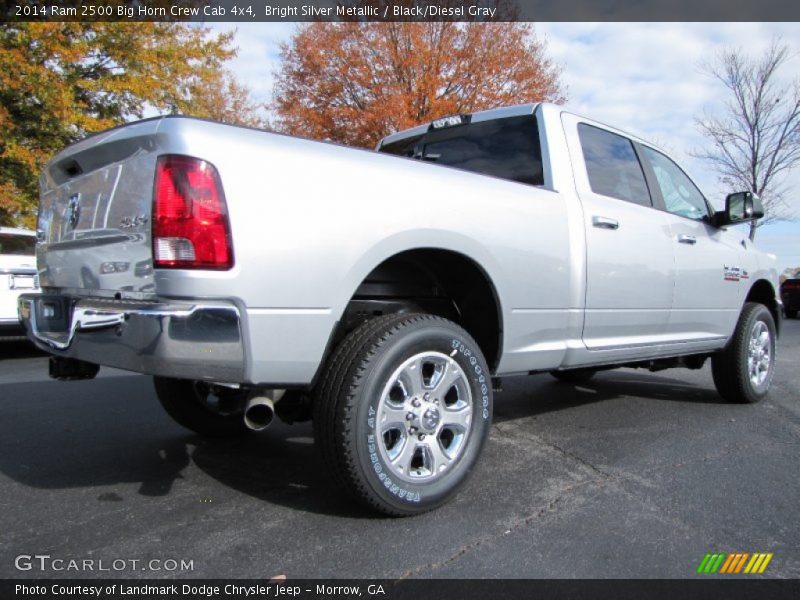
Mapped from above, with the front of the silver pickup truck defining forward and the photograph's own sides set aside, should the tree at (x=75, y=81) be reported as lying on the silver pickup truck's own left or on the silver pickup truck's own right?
on the silver pickup truck's own left

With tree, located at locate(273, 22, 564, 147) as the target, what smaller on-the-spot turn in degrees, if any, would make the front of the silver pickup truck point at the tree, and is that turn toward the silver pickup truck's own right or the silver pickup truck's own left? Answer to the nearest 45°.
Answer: approximately 45° to the silver pickup truck's own left

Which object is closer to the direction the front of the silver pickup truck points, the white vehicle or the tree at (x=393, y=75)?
the tree

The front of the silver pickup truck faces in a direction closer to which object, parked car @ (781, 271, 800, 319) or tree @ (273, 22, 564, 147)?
the parked car

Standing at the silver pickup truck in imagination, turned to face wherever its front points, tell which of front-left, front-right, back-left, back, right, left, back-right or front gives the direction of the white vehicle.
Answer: left

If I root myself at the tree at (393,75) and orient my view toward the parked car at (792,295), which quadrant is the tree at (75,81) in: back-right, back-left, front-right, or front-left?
back-right

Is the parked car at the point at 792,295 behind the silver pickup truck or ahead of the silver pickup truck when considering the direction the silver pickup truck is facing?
ahead

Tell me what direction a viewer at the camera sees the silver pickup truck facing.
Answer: facing away from the viewer and to the right of the viewer
